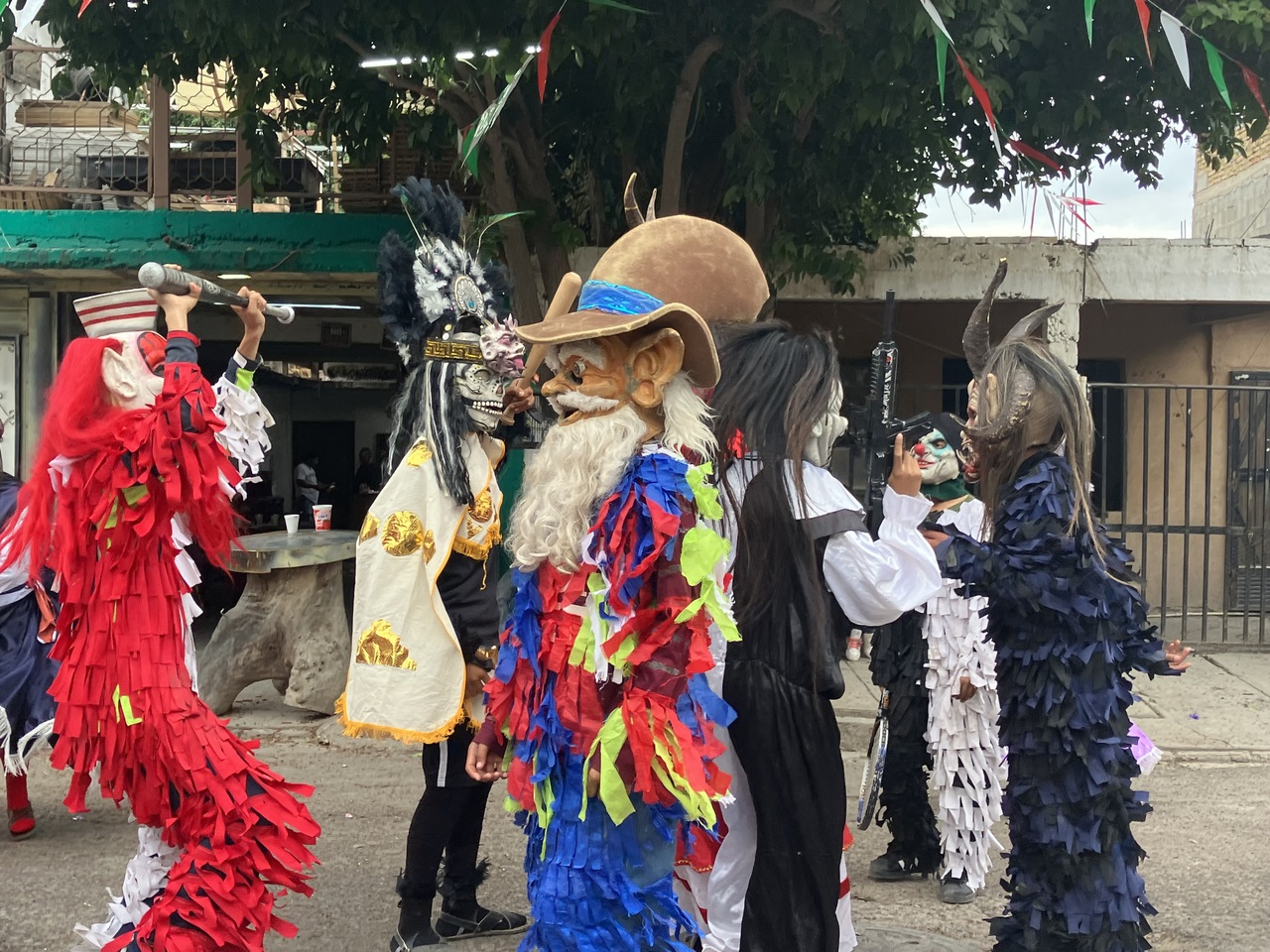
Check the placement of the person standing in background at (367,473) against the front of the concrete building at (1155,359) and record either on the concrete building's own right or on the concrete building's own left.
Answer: on the concrete building's own right

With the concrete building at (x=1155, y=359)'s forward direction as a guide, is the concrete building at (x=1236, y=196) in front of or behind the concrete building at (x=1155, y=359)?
behind

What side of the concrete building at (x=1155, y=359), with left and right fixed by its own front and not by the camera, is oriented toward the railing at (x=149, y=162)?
right

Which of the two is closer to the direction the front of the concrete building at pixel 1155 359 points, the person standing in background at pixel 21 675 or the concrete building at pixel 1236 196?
the person standing in background

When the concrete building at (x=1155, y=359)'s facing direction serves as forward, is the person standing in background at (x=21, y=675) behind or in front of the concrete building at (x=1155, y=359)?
in front

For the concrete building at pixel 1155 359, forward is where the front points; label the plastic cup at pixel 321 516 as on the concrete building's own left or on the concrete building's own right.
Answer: on the concrete building's own right

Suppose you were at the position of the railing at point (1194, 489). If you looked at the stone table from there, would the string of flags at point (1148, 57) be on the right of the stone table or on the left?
left

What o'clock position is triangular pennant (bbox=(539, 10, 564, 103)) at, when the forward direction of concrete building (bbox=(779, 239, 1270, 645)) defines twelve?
The triangular pennant is roughly at 1 o'clock from the concrete building.

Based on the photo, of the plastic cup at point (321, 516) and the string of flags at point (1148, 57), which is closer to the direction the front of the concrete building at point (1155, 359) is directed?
the string of flags

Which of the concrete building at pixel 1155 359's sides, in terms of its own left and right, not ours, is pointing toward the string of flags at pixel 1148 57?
front

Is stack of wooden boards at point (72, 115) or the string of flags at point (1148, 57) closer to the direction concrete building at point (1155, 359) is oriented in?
the string of flags

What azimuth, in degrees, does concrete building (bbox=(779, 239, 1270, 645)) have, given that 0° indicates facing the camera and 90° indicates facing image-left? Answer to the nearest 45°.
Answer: approximately 0°
